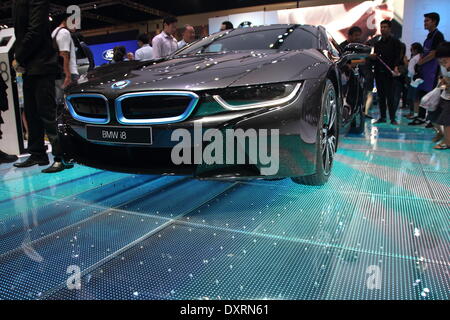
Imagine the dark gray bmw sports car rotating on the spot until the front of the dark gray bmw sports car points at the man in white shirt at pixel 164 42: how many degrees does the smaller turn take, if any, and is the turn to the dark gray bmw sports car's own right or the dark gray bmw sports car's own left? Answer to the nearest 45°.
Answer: approximately 135° to the dark gray bmw sports car's own right

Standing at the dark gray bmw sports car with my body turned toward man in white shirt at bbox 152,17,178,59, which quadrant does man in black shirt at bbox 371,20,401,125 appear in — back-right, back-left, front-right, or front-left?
front-right

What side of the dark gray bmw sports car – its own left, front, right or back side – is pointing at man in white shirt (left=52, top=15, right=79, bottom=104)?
right

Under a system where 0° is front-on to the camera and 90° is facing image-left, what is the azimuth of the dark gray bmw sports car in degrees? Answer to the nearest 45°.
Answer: approximately 45°

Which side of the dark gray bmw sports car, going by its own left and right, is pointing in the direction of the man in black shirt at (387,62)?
back

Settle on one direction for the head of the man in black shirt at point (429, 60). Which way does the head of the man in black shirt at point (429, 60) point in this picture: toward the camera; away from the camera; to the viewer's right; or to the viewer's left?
to the viewer's left
